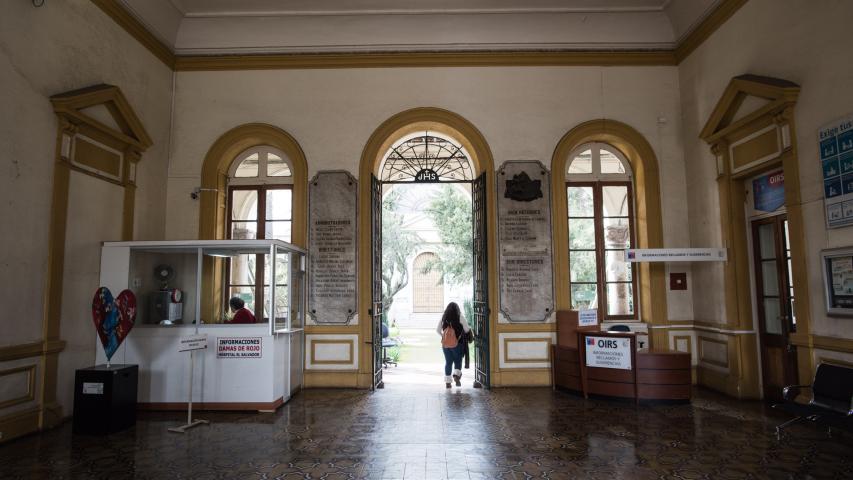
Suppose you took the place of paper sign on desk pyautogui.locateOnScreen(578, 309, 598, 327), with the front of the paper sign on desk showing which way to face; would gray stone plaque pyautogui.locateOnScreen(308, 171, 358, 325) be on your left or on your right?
on your right

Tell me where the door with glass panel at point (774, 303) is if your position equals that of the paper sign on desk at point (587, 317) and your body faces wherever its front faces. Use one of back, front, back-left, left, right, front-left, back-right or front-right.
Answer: left

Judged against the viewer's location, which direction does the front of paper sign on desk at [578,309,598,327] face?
facing the viewer

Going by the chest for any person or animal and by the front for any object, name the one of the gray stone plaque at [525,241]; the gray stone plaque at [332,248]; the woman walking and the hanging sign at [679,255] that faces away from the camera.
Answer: the woman walking

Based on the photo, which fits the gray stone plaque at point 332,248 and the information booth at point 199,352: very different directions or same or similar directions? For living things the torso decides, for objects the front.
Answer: same or similar directions

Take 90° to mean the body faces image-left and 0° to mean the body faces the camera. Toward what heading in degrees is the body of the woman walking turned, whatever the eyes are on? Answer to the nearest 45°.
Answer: approximately 180°

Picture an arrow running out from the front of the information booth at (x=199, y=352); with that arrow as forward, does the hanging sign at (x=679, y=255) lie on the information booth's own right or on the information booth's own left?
on the information booth's own left

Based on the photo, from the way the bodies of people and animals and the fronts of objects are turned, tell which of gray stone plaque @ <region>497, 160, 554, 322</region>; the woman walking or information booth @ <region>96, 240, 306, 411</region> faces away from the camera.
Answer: the woman walking

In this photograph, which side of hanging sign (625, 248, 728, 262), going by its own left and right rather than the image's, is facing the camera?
front

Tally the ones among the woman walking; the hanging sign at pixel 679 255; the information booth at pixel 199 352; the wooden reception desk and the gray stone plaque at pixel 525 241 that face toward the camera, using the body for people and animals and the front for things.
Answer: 4

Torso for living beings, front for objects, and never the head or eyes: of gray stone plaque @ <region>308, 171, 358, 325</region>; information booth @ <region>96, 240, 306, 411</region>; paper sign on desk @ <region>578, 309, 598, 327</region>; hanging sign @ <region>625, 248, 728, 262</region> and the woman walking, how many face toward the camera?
4

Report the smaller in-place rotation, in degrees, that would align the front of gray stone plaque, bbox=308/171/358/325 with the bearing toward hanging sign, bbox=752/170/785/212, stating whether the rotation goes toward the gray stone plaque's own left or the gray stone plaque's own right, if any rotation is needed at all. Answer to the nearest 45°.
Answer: approximately 45° to the gray stone plaque's own left

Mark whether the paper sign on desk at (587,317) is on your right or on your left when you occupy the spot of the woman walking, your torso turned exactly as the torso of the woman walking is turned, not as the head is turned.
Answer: on your right

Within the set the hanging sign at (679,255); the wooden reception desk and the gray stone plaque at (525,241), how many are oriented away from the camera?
0

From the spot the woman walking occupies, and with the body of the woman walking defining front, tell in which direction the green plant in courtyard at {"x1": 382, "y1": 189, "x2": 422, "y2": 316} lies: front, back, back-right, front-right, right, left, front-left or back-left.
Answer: front

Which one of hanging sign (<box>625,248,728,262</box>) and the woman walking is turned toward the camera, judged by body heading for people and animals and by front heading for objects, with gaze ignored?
the hanging sign

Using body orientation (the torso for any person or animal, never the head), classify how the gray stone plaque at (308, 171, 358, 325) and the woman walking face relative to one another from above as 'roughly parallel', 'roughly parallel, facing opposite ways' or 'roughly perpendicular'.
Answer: roughly parallel, facing opposite ways

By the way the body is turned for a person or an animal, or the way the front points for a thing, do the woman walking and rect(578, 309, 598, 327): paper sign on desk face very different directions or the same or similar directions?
very different directions
